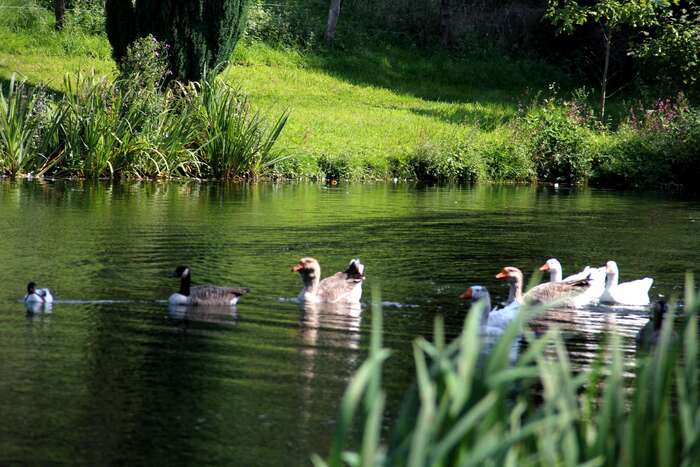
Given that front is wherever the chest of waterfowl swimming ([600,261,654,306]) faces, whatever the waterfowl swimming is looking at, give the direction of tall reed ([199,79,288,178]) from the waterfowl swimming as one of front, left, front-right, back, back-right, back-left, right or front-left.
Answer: front-right

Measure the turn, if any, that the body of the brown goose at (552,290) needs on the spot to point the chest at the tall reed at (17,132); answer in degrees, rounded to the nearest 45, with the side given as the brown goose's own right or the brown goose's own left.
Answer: approximately 45° to the brown goose's own right

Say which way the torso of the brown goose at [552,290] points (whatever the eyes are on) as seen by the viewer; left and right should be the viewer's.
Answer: facing to the left of the viewer

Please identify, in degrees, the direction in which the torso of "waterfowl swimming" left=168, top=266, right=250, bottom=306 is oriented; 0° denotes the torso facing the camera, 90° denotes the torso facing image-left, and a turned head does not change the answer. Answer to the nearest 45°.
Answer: approximately 90°

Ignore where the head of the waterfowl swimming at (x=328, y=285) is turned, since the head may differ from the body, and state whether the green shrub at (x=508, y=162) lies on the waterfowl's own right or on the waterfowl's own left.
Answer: on the waterfowl's own right

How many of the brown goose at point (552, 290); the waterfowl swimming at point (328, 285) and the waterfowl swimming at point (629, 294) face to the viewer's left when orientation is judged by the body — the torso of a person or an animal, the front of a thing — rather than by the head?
3

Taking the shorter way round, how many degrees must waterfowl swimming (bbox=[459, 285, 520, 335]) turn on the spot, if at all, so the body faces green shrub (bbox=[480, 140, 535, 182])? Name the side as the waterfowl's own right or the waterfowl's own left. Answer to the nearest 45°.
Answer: approximately 90° to the waterfowl's own right

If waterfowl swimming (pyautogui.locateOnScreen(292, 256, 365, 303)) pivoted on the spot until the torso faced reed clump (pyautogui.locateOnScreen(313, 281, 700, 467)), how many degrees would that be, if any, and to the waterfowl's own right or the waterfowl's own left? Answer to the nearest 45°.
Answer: approximately 90° to the waterfowl's own left

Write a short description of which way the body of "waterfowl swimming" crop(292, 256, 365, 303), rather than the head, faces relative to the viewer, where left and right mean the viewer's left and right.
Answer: facing to the left of the viewer

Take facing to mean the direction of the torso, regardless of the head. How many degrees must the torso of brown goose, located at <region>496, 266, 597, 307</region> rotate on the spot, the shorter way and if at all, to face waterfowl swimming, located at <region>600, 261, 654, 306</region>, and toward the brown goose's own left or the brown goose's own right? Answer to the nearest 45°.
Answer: approximately 135° to the brown goose's own right

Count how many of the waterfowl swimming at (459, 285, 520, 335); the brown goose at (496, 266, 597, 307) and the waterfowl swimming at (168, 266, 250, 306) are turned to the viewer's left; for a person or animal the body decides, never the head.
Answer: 3

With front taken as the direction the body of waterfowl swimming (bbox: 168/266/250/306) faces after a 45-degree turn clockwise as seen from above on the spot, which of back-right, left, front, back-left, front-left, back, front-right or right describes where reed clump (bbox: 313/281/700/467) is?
back-left

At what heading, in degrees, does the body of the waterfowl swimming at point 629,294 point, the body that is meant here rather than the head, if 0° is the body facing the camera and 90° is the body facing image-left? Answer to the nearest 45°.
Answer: approximately 90°

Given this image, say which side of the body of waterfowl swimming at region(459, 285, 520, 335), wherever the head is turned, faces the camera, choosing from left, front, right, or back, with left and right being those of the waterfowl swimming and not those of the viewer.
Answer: left
